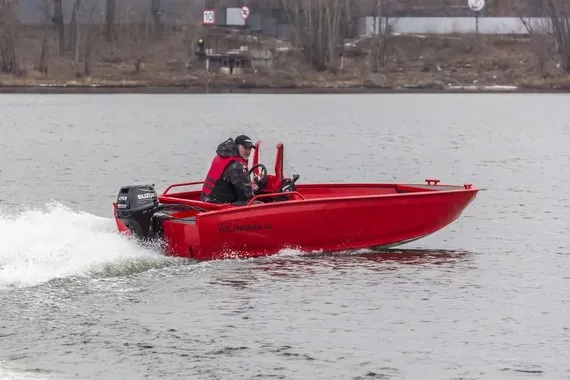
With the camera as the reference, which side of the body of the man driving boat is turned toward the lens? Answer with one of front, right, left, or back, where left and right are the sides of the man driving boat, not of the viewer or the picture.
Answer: right
